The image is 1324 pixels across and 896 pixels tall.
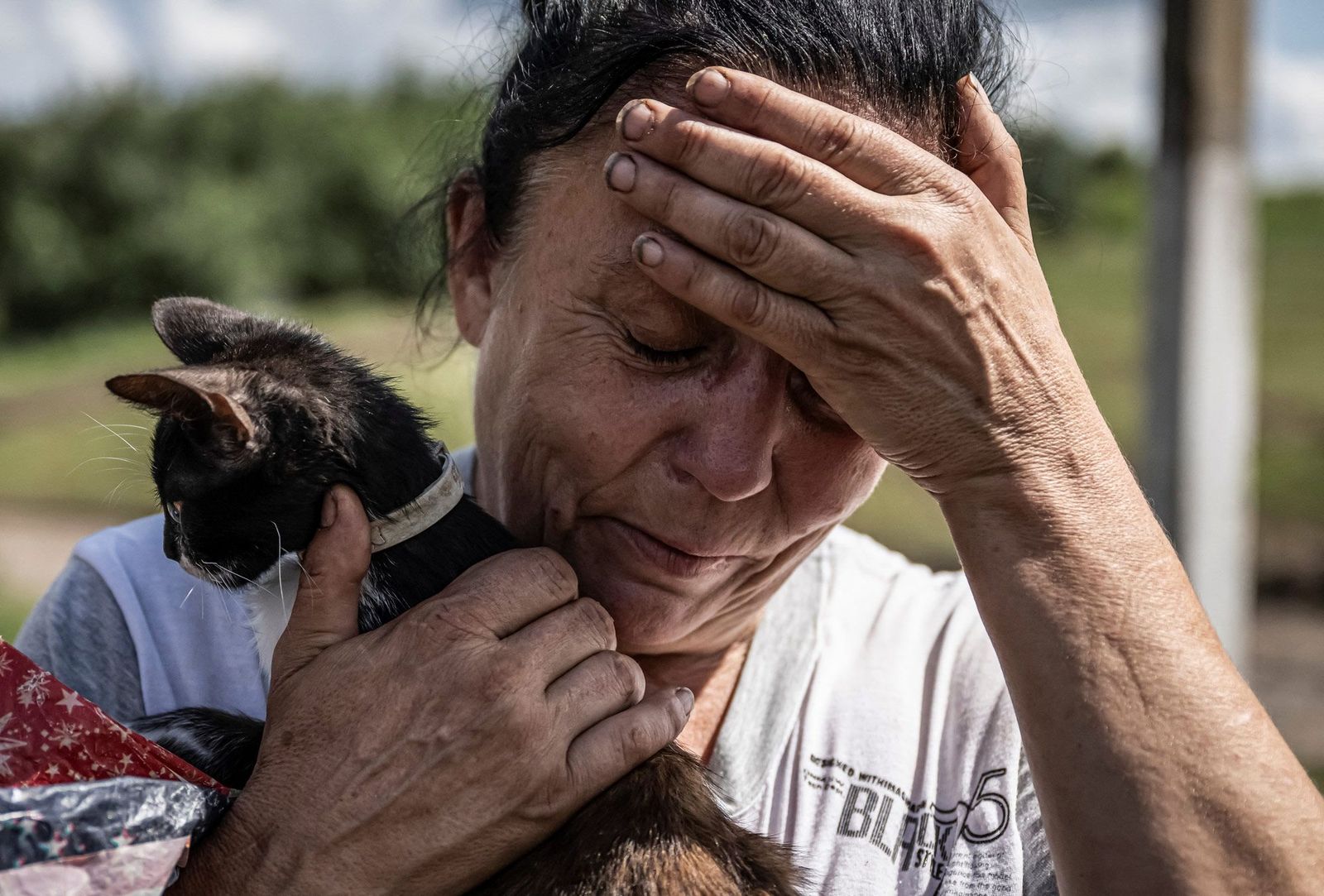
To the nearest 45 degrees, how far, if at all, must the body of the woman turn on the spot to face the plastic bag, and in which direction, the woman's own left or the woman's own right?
approximately 90° to the woman's own right

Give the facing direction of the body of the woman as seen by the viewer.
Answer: toward the camera

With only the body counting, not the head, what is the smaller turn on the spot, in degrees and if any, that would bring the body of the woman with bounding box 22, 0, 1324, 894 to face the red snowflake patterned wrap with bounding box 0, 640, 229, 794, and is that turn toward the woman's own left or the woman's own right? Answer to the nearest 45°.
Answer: approximately 90° to the woman's own right

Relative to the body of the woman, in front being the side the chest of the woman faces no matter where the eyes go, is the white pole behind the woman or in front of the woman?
behind

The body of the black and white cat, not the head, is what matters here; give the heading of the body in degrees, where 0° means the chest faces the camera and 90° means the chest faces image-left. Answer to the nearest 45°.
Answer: approximately 90°
